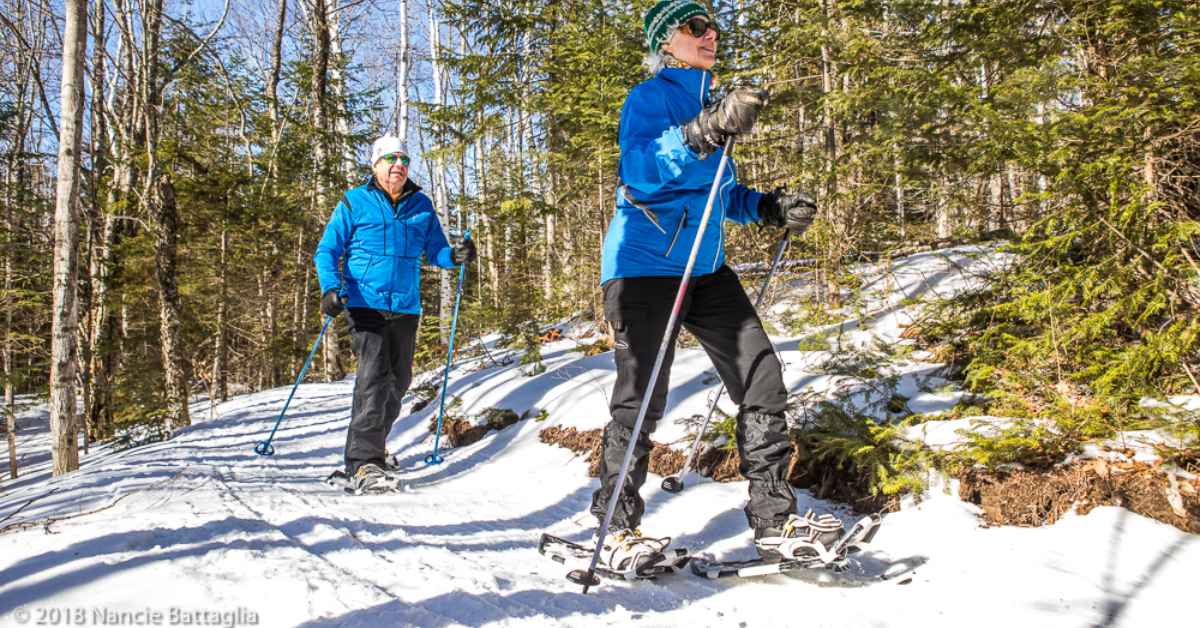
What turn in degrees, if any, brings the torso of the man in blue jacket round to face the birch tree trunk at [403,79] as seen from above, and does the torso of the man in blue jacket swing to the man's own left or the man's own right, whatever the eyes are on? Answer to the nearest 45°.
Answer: approximately 135° to the man's own left

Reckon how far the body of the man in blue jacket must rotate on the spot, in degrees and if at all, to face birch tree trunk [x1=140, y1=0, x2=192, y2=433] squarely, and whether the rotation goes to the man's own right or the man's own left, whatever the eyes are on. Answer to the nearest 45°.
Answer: approximately 180°

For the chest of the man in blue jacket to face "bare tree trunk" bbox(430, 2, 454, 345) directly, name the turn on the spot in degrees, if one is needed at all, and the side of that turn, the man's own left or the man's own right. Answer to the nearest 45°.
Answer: approximately 135° to the man's own left

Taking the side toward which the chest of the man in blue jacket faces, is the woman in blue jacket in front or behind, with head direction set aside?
in front

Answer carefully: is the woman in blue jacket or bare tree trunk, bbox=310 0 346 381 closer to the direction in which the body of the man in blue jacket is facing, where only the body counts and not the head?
the woman in blue jacket

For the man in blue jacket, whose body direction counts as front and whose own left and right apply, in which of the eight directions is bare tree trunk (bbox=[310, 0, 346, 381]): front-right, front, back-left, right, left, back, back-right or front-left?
back-left

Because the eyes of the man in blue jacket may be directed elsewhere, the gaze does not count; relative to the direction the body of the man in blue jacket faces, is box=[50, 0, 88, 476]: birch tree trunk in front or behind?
behind

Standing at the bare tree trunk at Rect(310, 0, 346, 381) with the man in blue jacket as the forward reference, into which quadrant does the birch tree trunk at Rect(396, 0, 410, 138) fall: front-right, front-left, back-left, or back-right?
back-left

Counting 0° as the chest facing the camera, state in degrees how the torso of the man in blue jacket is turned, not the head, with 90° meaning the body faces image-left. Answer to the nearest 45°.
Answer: approximately 315°
